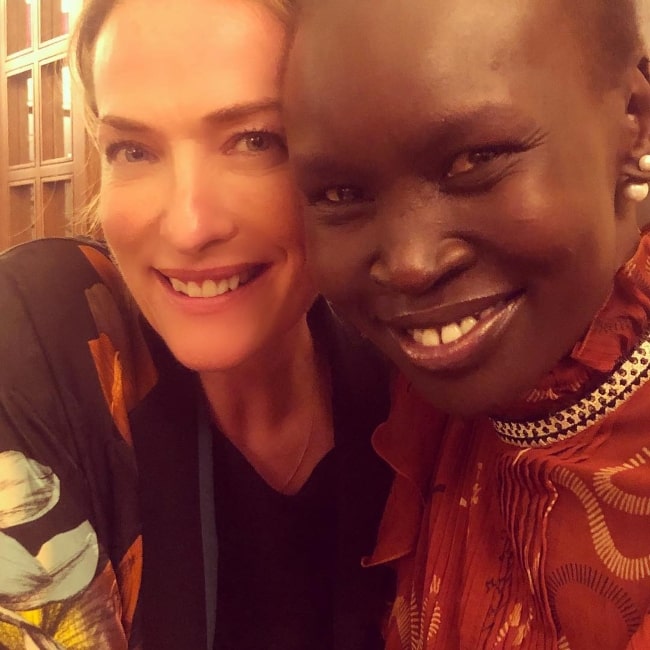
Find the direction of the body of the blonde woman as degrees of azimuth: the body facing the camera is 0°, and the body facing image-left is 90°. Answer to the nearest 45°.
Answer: approximately 0°
